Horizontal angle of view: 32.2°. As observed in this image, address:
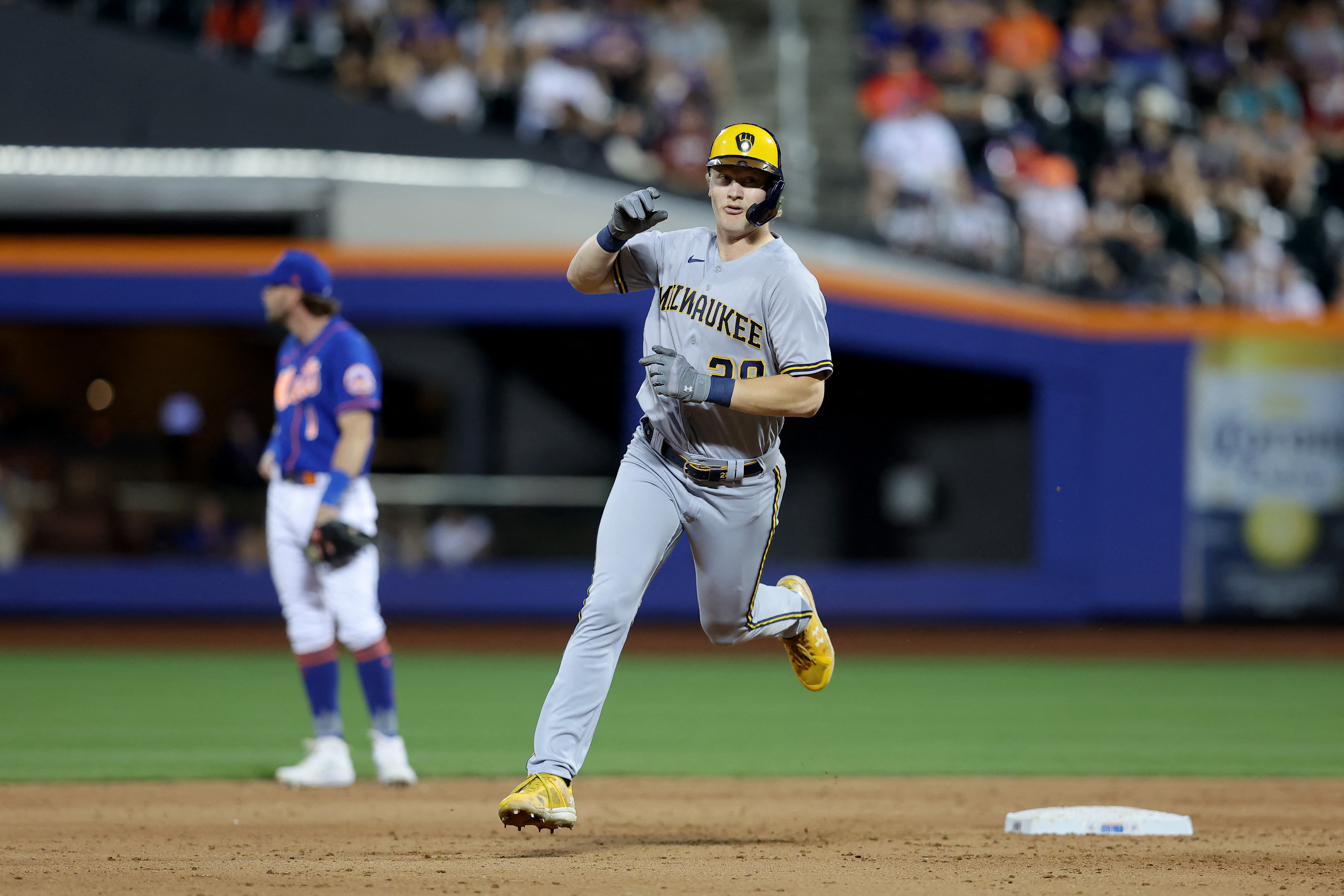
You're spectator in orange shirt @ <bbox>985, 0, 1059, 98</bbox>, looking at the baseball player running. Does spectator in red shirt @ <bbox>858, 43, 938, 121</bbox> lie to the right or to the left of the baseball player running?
right

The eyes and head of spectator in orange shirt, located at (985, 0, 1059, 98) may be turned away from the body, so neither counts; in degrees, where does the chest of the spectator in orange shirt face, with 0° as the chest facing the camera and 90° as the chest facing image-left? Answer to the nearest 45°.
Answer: approximately 0°

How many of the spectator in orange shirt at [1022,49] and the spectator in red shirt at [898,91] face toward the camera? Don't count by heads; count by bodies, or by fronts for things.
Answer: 2

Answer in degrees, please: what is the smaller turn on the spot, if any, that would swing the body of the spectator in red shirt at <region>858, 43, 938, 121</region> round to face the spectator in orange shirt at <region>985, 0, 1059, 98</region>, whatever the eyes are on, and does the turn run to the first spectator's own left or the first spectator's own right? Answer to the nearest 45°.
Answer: approximately 135° to the first spectator's own left

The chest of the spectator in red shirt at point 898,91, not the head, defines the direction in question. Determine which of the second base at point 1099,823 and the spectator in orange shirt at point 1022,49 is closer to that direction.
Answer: the second base

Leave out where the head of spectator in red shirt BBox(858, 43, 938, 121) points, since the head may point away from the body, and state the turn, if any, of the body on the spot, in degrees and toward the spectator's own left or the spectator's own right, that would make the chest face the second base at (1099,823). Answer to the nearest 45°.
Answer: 0° — they already face it

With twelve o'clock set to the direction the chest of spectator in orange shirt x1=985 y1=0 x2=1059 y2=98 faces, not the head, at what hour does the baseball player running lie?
The baseball player running is roughly at 12 o'clock from the spectator in orange shirt.

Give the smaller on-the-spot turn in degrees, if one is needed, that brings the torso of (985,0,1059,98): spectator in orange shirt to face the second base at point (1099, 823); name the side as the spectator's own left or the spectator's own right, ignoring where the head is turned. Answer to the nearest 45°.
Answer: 0° — they already face it

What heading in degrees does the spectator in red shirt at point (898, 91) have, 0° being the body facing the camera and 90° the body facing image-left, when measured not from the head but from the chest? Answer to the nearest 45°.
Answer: approximately 0°

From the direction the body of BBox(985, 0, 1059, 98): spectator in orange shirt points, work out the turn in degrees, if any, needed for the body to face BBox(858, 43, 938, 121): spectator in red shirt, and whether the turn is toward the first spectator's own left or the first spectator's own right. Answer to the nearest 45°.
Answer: approximately 45° to the first spectator's own right

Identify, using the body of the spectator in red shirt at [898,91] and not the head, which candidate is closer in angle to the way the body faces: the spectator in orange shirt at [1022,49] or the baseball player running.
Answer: the baseball player running
